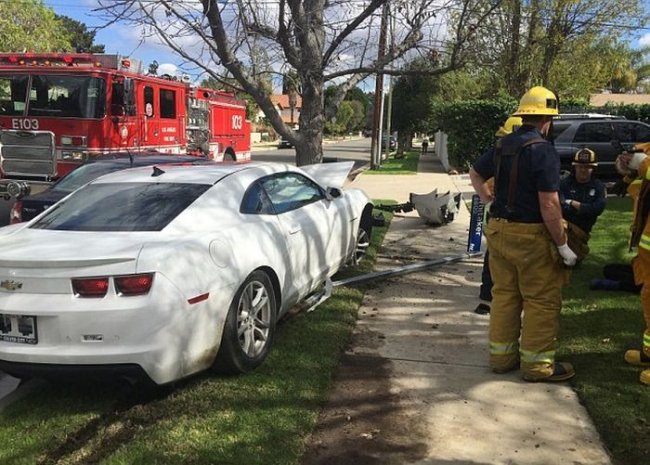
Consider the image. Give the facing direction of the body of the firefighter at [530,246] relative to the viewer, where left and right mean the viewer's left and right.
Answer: facing away from the viewer and to the right of the viewer

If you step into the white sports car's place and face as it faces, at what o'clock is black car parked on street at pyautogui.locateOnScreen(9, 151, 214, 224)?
The black car parked on street is roughly at 10 o'clock from the white sports car.

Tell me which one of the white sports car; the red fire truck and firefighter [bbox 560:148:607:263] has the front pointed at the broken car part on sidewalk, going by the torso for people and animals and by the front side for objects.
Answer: the white sports car

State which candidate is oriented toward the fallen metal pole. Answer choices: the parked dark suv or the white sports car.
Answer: the white sports car

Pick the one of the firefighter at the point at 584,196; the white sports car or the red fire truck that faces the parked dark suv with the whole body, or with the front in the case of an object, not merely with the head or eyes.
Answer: the white sports car

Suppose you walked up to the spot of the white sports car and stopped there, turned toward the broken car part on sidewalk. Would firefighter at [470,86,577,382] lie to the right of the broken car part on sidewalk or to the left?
right

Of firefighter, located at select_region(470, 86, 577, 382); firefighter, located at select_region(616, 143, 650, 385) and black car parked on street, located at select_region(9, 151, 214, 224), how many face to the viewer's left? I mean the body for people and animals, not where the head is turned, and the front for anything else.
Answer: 1

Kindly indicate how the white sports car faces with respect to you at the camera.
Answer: facing away from the viewer and to the right of the viewer

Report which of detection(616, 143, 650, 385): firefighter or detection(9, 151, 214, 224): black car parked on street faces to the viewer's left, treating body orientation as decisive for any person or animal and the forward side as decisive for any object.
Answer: the firefighter

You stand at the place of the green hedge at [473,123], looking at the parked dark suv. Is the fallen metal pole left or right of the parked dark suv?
right

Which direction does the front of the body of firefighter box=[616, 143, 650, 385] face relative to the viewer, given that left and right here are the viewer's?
facing to the left of the viewer
